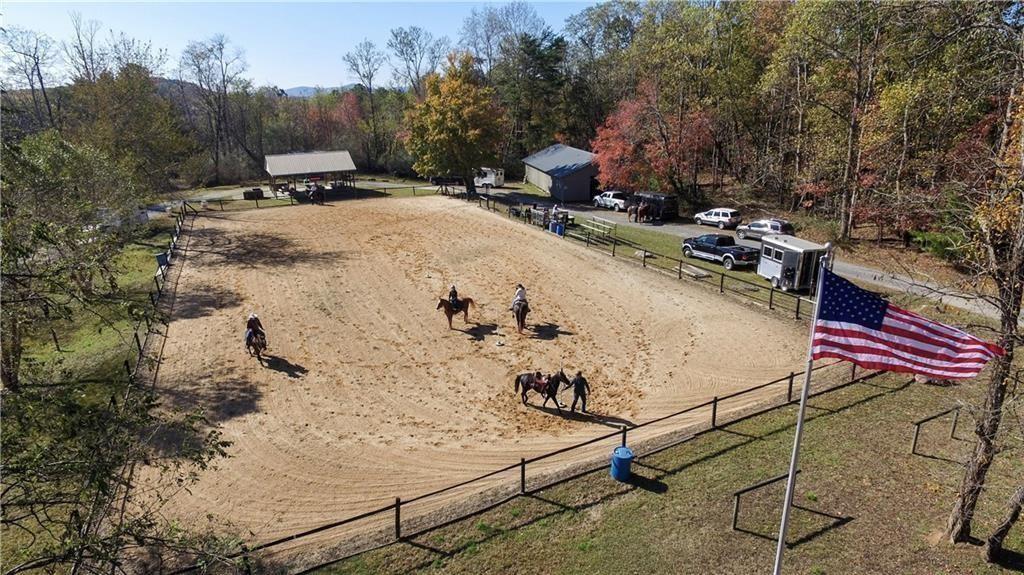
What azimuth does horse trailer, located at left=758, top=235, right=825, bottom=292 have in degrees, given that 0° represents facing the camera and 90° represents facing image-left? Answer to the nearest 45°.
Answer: approximately 135°

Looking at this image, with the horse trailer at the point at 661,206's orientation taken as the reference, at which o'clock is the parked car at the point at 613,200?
The parked car is roughly at 12 o'clock from the horse trailer.

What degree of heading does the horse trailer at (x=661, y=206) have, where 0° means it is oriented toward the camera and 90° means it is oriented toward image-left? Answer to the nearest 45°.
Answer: approximately 135°

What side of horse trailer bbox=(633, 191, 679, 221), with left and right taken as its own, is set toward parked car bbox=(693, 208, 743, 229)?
back

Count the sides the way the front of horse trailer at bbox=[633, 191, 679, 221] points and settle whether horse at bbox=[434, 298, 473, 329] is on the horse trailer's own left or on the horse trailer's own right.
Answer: on the horse trailer's own left

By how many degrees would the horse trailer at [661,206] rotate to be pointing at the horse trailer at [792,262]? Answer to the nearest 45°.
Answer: approximately 135° to its left

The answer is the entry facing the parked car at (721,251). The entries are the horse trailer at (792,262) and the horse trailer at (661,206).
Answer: the horse trailer at (792,262)

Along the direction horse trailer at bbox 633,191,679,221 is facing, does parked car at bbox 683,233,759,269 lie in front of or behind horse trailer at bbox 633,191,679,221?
behind

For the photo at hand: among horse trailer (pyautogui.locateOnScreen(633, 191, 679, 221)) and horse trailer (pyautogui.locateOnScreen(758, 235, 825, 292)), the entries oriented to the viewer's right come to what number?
0

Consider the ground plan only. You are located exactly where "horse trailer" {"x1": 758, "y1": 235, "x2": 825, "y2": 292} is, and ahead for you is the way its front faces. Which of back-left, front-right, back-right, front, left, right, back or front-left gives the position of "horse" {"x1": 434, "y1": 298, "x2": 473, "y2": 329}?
left

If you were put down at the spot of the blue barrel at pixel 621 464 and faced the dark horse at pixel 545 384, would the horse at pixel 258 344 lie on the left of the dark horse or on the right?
left

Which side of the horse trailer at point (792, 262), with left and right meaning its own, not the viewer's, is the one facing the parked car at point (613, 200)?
front
